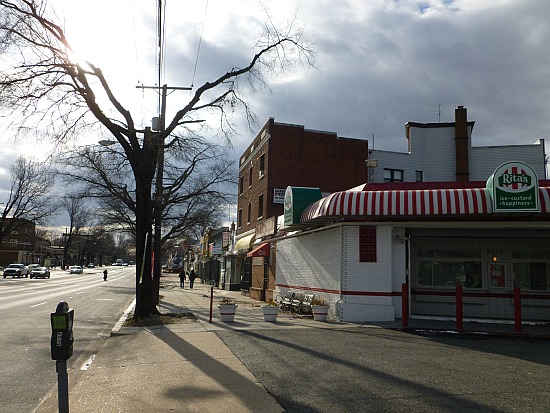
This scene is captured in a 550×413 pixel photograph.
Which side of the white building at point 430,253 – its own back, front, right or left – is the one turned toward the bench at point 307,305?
right

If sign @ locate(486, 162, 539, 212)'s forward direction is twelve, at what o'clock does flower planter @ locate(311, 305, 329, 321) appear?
The flower planter is roughly at 3 o'clock from the sign.

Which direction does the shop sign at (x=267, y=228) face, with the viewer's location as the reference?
facing the viewer and to the left of the viewer

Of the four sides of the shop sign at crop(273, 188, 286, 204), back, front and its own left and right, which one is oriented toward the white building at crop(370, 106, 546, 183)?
left

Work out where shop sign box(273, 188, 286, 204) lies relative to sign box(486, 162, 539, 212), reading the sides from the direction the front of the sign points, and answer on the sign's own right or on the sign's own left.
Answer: on the sign's own right

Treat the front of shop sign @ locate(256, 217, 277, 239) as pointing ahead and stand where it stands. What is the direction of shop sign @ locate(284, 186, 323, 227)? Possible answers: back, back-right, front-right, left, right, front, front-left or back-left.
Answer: front-left

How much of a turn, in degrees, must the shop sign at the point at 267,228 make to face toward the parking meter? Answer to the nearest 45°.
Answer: approximately 45° to its left

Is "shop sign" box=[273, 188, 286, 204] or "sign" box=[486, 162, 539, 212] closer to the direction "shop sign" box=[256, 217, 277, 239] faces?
the sign

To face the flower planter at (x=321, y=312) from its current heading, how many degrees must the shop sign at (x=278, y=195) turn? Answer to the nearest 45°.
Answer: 0° — it already faces it

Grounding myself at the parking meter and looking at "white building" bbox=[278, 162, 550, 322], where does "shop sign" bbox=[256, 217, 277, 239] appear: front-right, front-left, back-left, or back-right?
front-left

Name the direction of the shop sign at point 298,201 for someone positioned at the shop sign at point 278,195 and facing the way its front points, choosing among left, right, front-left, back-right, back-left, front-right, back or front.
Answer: front

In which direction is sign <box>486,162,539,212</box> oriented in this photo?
toward the camera

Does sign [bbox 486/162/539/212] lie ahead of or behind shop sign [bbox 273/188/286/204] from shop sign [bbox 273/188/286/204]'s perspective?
ahead

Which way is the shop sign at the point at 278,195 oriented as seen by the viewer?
toward the camera

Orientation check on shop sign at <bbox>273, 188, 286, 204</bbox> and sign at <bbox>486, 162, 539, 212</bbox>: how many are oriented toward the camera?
2

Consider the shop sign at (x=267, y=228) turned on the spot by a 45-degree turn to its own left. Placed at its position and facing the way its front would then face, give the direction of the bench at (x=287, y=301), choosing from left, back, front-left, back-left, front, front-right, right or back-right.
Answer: front
